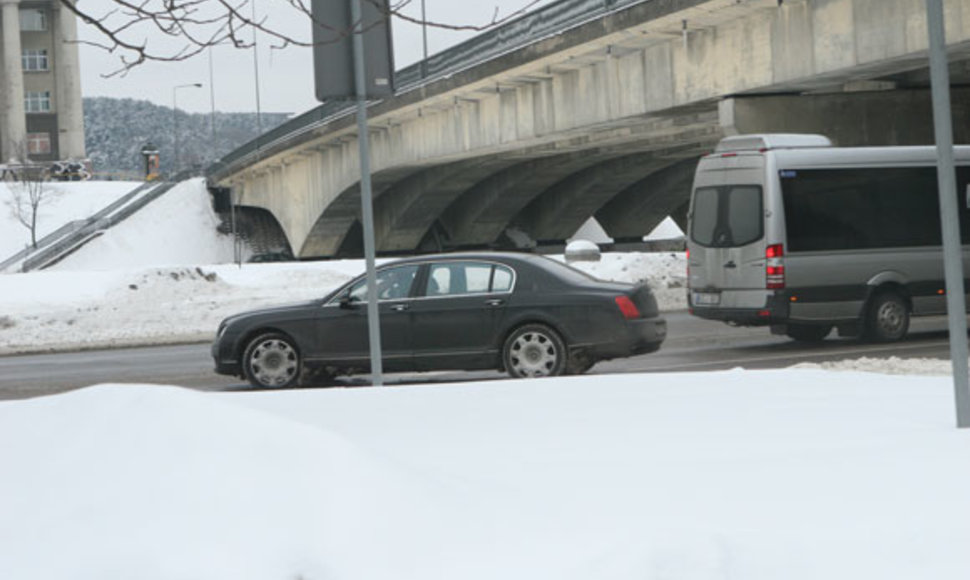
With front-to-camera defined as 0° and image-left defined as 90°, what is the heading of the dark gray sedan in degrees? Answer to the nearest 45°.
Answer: approximately 90°

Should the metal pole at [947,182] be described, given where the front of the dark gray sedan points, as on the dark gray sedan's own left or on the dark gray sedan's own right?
on the dark gray sedan's own left

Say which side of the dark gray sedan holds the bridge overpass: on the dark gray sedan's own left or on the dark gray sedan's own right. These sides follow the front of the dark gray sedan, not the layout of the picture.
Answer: on the dark gray sedan's own right

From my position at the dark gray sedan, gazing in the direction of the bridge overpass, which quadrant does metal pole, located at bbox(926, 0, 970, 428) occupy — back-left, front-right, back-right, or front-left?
back-right
